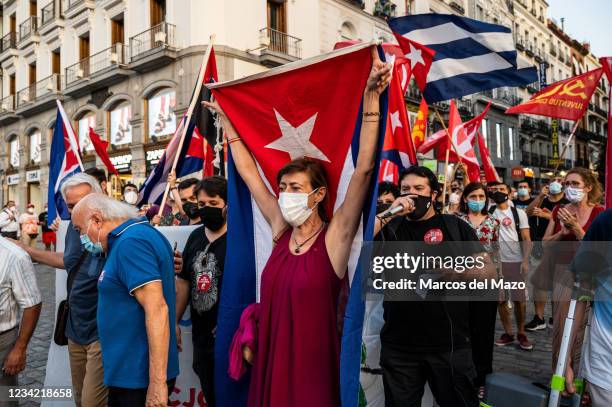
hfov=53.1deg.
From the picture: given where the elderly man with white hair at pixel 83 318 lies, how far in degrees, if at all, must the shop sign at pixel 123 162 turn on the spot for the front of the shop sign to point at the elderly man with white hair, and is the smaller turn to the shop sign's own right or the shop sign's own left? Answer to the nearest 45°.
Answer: approximately 45° to the shop sign's own left

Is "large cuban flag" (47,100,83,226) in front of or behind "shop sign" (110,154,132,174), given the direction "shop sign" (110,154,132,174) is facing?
in front

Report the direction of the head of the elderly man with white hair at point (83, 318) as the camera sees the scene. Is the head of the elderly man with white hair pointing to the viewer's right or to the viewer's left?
to the viewer's left

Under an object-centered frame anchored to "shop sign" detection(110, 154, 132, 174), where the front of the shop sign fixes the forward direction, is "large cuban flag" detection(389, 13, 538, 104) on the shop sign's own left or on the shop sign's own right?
on the shop sign's own left

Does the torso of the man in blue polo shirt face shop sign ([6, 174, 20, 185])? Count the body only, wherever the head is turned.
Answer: no

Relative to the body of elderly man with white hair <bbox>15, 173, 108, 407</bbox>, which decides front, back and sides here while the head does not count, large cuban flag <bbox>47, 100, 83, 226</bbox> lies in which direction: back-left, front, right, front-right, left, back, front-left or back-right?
back-right

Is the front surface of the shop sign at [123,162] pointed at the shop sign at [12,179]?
no

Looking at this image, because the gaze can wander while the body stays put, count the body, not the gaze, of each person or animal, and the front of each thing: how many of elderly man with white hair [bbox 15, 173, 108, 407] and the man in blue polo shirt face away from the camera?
0
